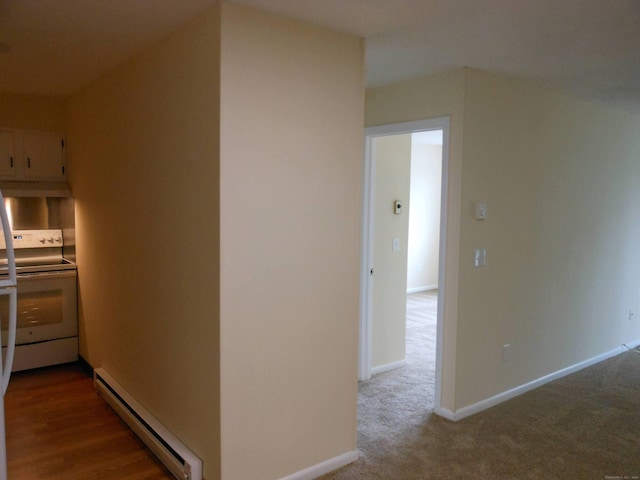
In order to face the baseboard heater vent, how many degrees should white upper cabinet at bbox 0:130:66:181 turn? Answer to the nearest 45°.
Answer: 0° — it already faces it

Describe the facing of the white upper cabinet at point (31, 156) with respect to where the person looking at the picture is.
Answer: facing the viewer

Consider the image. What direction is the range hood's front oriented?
toward the camera

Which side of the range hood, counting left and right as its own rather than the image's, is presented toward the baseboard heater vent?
front
